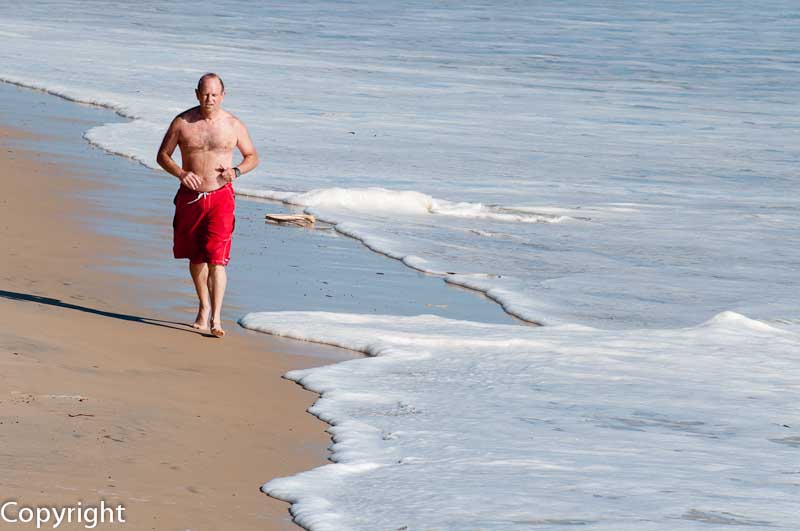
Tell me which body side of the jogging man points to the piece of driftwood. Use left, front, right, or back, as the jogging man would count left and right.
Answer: back

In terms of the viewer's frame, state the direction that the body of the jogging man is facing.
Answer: toward the camera
